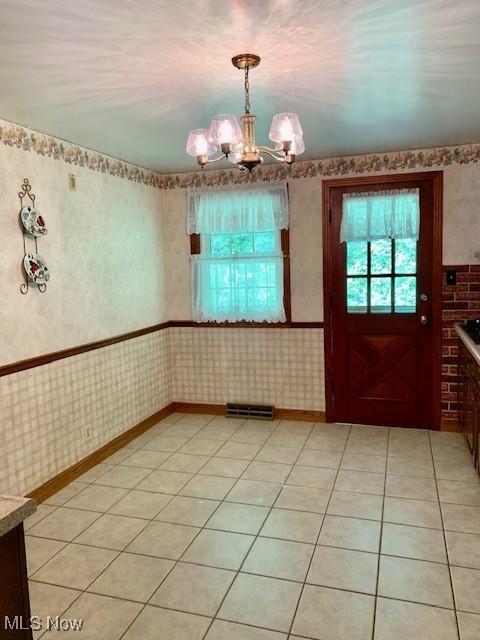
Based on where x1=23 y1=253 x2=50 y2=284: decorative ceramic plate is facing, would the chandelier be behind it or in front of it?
in front

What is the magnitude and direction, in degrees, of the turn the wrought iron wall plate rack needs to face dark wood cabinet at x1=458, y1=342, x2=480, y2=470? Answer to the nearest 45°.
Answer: approximately 45° to its left

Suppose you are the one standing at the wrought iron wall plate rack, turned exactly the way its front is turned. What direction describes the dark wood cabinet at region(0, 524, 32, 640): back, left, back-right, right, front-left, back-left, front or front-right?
front-right

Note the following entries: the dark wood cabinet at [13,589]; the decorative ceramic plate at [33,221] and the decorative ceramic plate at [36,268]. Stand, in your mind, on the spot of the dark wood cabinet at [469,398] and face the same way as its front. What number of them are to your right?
0

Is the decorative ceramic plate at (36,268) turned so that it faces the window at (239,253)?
no

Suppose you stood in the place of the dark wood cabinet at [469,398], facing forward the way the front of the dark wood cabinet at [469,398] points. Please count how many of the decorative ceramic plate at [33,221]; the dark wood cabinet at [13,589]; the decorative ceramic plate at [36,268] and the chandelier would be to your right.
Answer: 0

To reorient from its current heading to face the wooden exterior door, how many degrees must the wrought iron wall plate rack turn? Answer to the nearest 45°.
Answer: approximately 45° to its left

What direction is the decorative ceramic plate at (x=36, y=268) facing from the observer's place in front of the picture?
facing the viewer and to the right of the viewer

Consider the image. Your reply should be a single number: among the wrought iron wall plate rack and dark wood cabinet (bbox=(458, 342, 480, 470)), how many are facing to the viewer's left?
1

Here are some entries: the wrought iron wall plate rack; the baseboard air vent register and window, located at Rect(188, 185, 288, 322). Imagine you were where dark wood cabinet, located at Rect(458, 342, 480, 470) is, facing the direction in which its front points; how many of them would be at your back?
0

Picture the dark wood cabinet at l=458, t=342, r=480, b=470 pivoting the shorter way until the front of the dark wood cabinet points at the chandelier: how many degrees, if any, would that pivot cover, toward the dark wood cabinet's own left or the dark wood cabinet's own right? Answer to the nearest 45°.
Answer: approximately 45° to the dark wood cabinet's own left

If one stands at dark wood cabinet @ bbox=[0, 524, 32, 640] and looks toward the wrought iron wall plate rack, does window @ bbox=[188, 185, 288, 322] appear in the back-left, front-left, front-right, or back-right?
front-right

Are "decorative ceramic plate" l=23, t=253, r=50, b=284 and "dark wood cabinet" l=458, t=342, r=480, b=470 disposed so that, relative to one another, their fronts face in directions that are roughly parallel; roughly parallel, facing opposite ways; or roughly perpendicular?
roughly parallel, facing opposite ways

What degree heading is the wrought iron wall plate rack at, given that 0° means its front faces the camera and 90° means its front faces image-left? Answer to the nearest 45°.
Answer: approximately 315°

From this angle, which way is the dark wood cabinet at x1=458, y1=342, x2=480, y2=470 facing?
to the viewer's left

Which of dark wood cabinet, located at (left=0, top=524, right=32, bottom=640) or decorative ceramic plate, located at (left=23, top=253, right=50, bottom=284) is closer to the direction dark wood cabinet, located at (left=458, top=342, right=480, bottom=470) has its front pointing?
the decorative ceramic plate

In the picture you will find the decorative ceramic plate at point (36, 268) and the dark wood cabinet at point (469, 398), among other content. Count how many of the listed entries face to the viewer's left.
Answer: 1

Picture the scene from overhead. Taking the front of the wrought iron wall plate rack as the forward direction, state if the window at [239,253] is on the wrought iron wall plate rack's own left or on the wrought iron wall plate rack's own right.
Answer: on the wrought iron wall plate rack's own left

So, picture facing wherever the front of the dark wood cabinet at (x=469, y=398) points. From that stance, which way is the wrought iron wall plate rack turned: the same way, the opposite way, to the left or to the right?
the opposite way

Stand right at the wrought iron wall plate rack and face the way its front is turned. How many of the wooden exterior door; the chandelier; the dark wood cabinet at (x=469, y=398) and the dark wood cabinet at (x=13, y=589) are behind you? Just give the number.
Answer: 0
